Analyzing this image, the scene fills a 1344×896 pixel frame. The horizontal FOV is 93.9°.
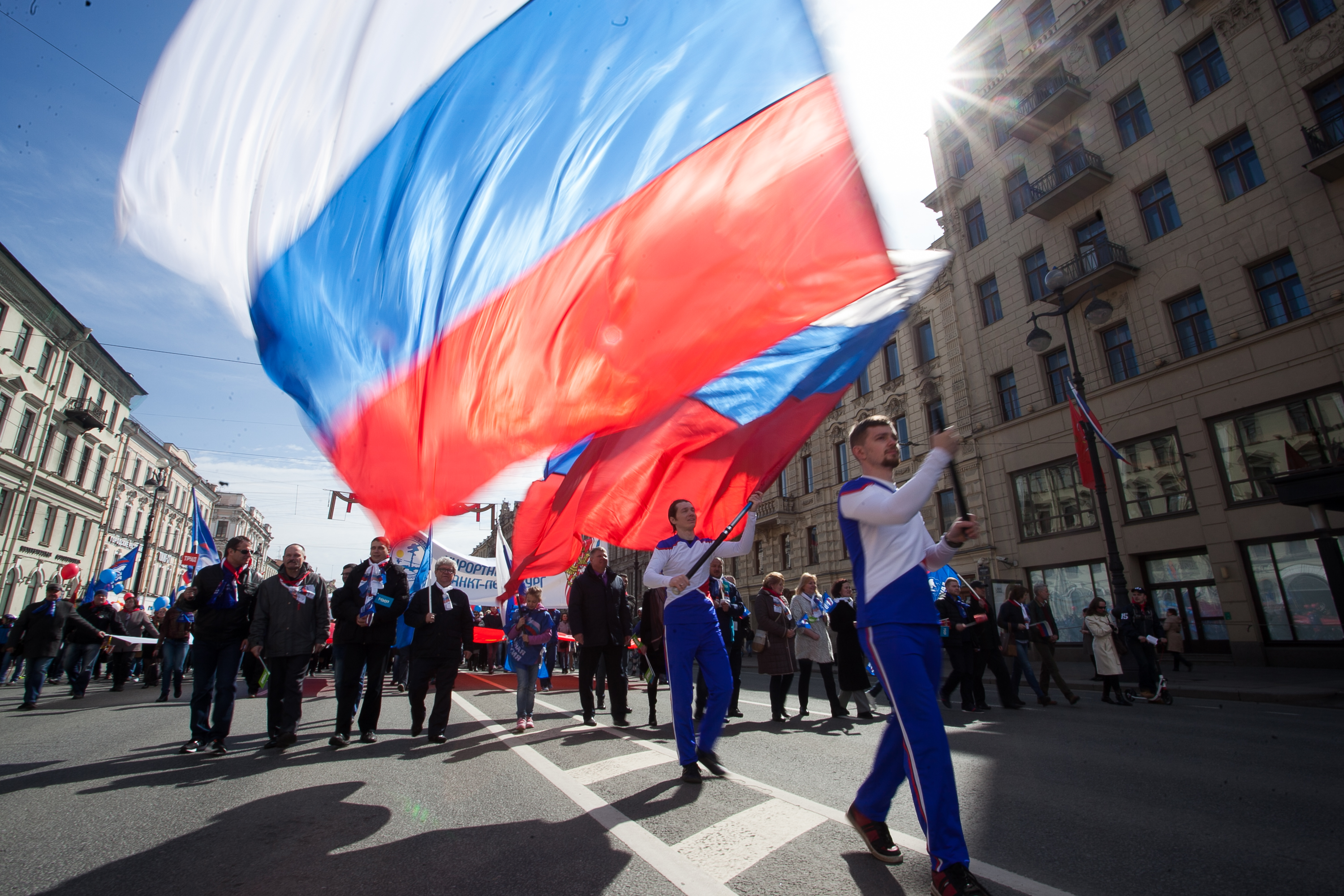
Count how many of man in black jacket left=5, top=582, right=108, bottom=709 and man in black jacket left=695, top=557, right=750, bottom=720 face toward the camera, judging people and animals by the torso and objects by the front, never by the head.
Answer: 2

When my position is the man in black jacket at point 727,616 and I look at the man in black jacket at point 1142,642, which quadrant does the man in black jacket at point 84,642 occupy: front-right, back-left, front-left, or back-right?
back-left

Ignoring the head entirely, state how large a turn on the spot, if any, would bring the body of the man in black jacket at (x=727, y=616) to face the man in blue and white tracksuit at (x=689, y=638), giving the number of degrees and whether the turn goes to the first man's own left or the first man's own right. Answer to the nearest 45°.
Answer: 0° — they already face them

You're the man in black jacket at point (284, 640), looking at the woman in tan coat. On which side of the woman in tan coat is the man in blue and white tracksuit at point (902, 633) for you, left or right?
right

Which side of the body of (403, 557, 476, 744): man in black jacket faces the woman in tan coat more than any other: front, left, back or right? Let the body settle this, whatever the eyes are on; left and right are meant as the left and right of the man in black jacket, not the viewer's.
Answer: left

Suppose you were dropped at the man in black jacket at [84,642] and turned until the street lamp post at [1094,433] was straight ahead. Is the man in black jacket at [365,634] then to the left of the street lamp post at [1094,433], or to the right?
right

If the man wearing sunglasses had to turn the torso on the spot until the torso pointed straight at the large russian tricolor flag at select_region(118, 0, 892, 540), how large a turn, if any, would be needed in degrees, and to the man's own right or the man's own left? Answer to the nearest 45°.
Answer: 0° — they already face it

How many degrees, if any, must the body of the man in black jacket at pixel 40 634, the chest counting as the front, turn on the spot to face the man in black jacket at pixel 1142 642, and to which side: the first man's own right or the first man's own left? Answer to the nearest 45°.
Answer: approximately 45° to the first man's own left

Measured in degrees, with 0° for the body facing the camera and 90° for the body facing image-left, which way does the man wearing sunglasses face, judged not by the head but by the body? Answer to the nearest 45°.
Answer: approximately 0°
